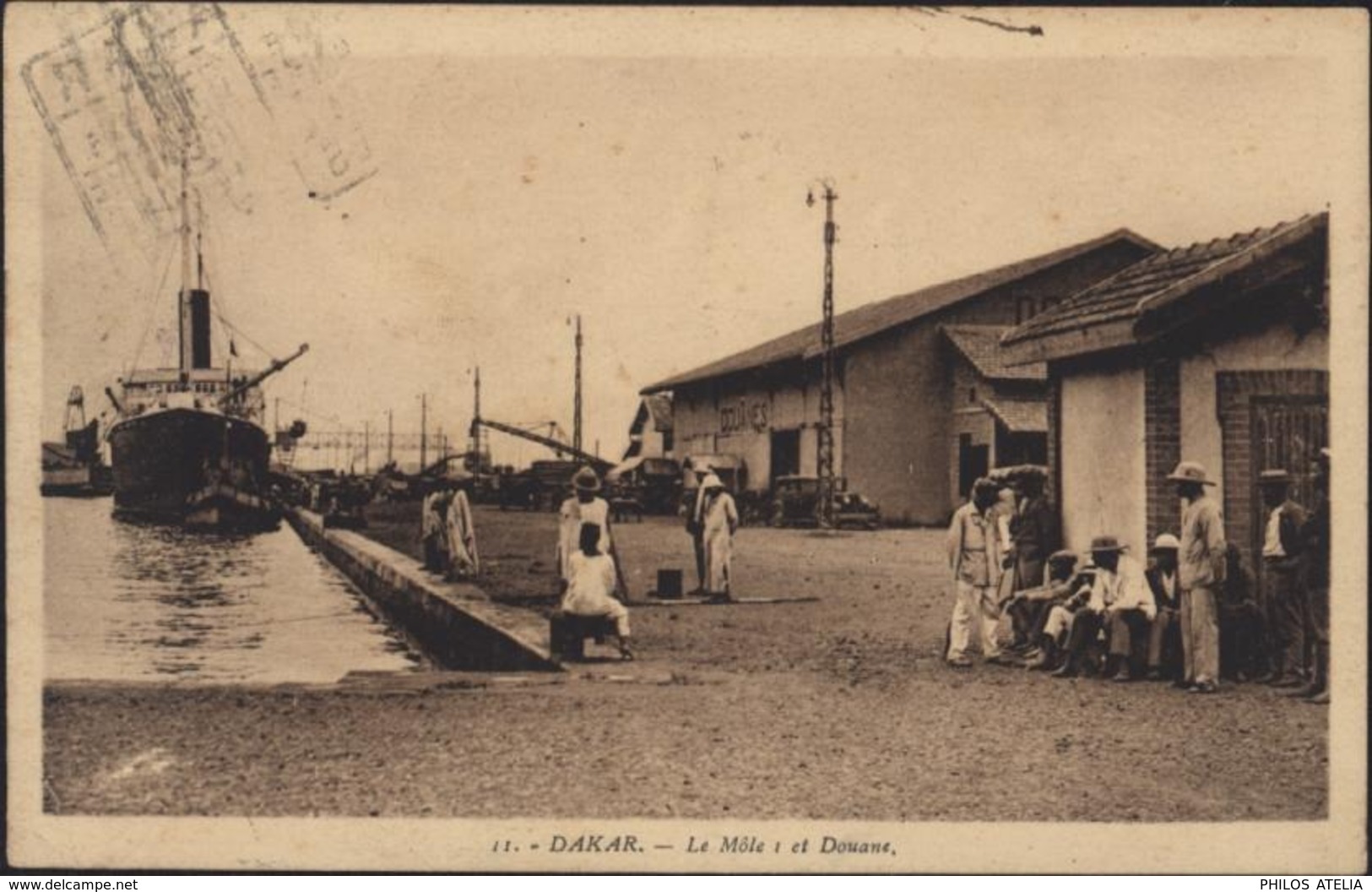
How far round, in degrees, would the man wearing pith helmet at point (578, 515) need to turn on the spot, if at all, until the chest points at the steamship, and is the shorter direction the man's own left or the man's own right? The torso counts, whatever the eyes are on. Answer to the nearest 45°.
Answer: approximately 90° to the man's own right

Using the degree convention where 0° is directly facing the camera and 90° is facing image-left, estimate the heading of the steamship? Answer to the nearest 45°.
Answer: approximately 0°

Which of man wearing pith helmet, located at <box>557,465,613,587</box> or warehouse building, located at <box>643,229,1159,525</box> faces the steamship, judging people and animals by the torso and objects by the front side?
the warehouse building

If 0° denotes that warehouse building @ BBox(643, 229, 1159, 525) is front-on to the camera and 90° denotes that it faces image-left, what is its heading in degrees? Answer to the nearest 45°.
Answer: approximately 45°

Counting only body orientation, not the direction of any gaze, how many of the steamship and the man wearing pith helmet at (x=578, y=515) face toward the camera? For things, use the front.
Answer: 2

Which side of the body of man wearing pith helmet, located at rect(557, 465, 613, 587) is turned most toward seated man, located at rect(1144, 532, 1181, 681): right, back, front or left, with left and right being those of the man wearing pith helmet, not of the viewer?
left

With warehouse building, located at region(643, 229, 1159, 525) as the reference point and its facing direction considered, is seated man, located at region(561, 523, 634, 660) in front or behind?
in front
